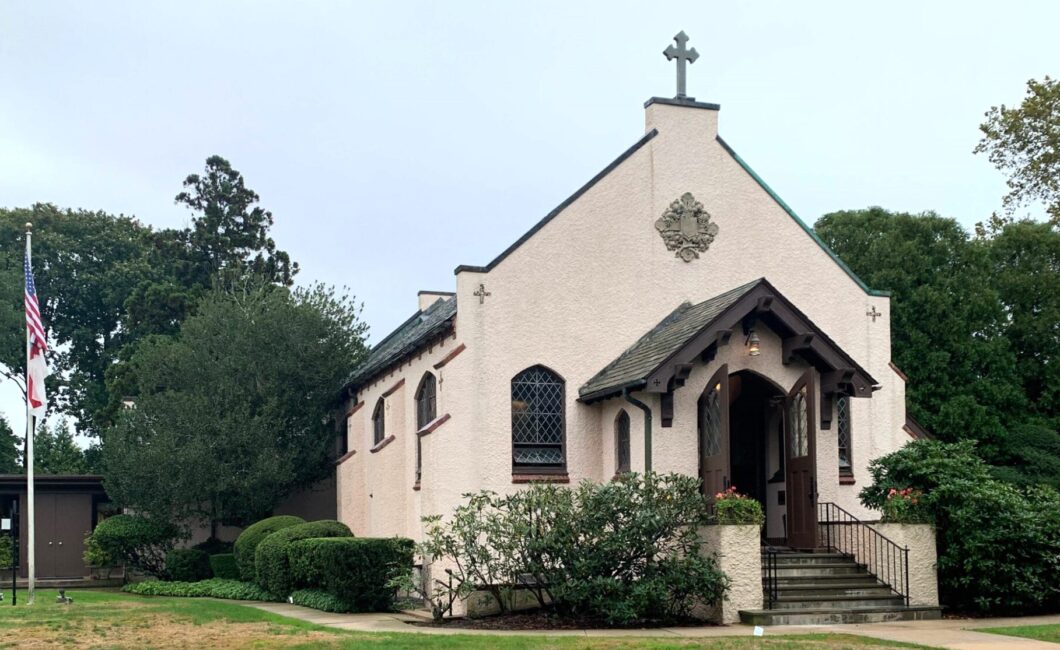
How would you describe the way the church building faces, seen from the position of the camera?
facing the viewer and to the right of the viewer

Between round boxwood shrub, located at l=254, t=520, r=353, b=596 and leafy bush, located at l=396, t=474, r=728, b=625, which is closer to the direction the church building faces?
the leafy bush

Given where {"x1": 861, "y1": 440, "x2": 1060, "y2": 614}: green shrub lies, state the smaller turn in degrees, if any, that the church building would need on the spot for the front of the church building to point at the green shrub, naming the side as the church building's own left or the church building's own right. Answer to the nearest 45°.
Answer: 0° — it already faces it
